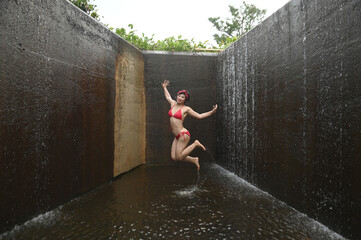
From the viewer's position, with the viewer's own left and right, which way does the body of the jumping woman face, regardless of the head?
facing the viewer and to the left of the viewer
